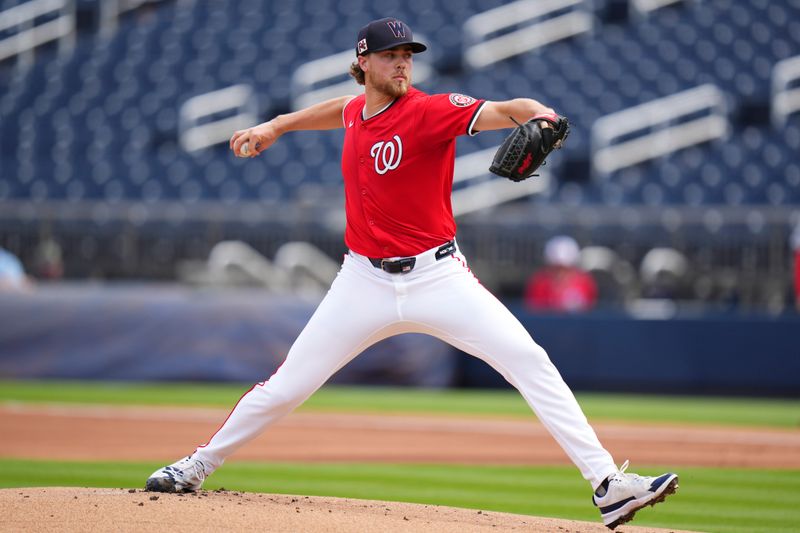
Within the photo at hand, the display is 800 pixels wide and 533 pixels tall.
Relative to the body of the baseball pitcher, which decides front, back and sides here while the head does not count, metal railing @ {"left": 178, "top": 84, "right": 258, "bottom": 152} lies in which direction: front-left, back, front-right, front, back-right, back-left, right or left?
back

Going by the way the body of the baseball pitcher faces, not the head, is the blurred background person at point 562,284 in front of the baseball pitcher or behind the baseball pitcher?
behind

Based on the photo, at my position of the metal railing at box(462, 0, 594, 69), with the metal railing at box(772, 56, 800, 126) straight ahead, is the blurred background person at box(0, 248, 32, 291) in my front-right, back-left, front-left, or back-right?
back-right

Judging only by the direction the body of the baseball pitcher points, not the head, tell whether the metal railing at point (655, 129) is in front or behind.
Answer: behind

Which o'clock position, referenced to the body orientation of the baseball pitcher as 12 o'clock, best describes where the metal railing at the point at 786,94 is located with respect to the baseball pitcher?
The metal railing is roughly at 7 o'clock from the baseball pitcher.

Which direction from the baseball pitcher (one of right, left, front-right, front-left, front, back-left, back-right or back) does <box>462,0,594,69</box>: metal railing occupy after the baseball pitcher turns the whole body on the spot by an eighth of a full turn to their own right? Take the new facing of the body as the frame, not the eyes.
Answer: back-right

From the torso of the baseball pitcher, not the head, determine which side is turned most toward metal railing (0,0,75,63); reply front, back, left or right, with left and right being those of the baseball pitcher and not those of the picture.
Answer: back

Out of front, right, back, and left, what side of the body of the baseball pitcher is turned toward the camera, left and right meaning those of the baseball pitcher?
front
